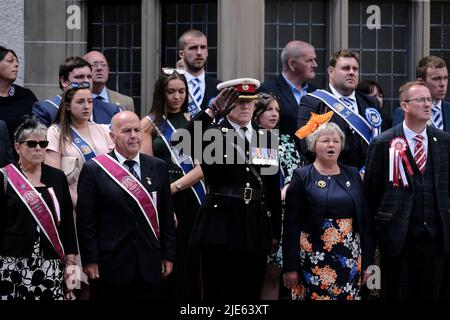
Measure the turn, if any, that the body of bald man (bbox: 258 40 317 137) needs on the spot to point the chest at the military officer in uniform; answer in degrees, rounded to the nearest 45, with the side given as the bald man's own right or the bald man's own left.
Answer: approximately 45° to the bald man's own right

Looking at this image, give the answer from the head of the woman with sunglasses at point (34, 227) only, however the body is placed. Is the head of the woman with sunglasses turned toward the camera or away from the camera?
toward the camera

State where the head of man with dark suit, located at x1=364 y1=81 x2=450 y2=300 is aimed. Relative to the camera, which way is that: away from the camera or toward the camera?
toward the camera

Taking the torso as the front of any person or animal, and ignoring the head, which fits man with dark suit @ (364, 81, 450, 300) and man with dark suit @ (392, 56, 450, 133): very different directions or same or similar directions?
same or similar directions

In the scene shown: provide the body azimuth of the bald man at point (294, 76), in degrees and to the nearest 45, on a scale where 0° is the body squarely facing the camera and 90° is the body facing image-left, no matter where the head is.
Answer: approximately 315°

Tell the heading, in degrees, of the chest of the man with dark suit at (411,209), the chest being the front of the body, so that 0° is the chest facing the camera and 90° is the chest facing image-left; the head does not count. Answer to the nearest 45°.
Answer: approximately 315°

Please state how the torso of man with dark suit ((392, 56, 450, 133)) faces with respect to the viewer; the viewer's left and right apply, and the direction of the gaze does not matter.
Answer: facing the viewer and to the right of the viewer

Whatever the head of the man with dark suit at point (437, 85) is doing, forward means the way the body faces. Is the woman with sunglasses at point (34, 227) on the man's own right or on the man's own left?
on the man's own right

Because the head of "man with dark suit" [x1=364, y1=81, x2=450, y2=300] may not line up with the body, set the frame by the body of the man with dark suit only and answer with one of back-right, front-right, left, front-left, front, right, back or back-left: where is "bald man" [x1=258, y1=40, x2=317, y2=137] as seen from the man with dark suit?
back

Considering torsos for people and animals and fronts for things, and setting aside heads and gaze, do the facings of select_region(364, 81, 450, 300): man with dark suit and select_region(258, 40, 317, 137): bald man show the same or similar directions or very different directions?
same or similar directions

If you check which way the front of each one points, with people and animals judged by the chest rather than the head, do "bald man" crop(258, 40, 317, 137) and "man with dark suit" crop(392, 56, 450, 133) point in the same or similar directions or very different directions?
same or similar directions

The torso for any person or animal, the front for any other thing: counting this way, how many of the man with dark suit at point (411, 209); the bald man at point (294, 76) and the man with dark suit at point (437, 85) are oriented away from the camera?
0

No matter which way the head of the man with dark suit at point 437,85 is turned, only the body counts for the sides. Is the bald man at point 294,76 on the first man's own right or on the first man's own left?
on the first man's own right

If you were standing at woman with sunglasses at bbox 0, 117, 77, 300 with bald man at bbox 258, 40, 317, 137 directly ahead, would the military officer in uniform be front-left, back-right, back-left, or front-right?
front-right

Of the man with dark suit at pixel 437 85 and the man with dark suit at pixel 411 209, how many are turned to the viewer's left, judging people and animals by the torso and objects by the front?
0
